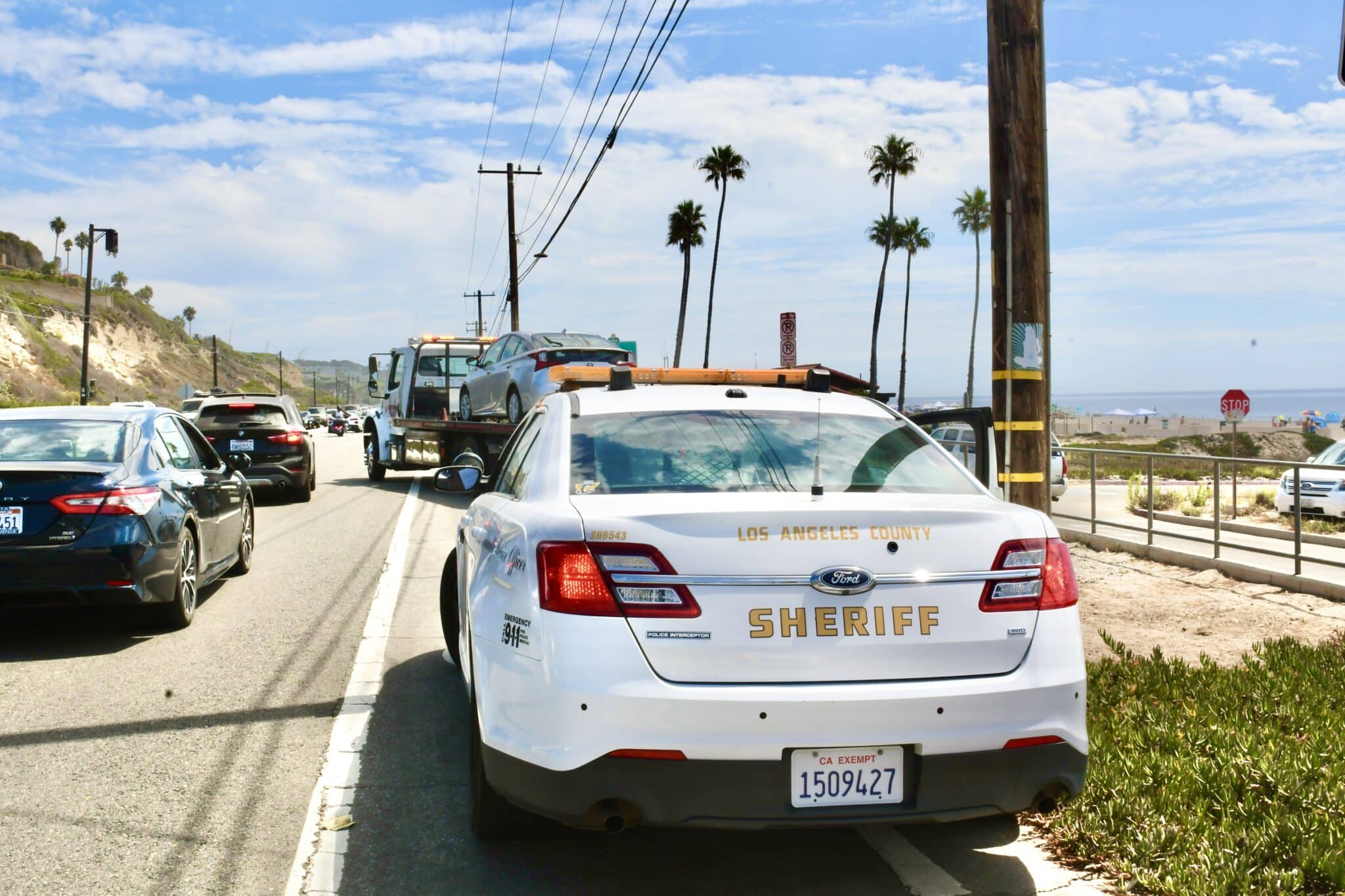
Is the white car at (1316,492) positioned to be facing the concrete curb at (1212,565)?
yes

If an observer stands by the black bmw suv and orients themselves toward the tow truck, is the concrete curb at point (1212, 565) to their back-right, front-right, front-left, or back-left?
back-right

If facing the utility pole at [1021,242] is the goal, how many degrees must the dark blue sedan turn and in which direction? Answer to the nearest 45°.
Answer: approximately 45° to its right

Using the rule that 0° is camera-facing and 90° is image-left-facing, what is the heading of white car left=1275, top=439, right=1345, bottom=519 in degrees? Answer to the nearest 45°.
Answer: approximately 45°

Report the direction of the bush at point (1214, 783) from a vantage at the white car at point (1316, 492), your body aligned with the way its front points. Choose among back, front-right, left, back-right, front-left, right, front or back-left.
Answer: front-left

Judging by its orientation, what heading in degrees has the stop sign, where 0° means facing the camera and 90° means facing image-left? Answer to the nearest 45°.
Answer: approximately 0°

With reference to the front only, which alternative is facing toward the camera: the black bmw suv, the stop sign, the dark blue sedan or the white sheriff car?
the stop sign

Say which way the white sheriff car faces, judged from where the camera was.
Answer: facing away from the viewer

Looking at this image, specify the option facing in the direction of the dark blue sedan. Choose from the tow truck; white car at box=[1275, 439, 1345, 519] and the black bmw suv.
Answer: the white car

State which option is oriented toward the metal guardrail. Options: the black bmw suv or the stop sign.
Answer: the stop sign

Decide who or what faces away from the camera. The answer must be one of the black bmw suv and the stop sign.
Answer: the black bmw suv

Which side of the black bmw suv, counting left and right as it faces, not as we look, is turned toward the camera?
back

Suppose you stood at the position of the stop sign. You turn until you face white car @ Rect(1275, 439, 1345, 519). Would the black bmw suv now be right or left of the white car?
right

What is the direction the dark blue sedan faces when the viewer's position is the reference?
facing away from the viewer and to the right of the viewer
